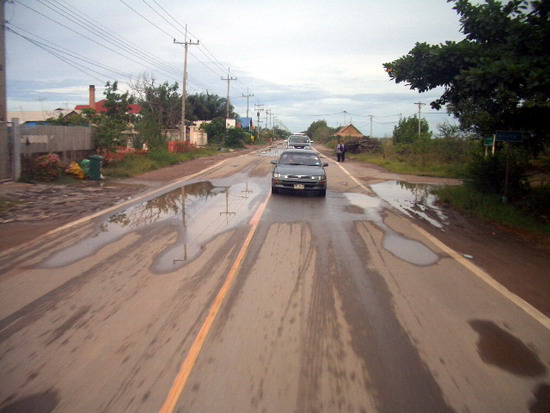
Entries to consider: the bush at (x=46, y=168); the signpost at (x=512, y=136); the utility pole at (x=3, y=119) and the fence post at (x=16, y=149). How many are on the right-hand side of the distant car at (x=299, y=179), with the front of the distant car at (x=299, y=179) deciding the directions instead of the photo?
3

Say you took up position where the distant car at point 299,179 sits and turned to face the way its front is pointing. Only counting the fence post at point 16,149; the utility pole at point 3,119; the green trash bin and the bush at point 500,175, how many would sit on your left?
1

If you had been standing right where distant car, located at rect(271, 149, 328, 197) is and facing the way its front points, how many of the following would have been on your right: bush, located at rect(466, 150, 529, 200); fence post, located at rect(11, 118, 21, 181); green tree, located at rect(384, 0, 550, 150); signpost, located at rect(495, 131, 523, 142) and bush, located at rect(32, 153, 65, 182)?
2

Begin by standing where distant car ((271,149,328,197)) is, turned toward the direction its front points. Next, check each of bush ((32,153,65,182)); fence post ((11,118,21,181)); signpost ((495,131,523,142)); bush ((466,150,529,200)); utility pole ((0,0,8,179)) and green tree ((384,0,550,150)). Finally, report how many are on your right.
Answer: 3

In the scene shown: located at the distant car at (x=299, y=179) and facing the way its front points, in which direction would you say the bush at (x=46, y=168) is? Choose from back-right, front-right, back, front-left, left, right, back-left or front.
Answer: right

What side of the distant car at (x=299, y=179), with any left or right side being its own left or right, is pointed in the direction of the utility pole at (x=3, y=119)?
right

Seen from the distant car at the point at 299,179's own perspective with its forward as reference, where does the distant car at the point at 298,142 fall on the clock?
the distant car at the point at 298,142 is roughly at 6 o'clock from the distant car at the point at 299,179.

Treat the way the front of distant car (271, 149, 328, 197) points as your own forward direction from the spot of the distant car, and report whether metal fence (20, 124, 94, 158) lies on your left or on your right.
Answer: on your right

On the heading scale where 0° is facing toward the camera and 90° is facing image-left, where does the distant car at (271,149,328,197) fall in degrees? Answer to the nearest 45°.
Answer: approximately 0°

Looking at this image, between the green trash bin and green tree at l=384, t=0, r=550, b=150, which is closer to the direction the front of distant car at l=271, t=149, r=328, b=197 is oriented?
the green tree

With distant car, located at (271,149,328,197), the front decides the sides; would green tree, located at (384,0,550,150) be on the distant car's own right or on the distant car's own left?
on the distant car's own left

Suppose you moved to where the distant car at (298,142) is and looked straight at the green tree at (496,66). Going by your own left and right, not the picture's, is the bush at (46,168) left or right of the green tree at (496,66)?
right

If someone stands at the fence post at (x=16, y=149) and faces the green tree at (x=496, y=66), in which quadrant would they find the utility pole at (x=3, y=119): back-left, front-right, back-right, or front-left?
back-left

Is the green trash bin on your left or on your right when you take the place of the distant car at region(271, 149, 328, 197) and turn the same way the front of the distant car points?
on your right
